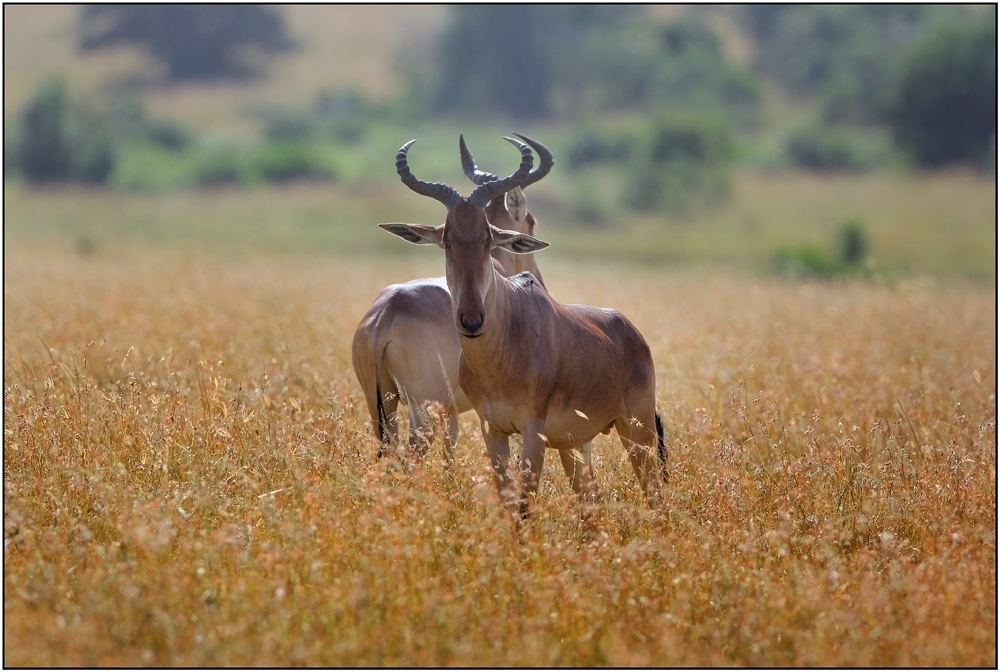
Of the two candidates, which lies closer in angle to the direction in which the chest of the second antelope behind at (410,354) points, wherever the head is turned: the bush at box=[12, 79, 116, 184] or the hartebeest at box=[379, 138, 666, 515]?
the bush

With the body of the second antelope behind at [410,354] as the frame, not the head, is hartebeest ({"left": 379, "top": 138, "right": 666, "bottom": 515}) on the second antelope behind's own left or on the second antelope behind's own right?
on the second antelope behind's own right

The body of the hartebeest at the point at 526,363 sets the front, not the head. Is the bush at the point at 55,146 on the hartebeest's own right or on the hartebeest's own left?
on the hartebeest's own right

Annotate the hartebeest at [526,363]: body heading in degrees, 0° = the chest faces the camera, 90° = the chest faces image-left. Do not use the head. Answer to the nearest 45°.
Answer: approximately 45°

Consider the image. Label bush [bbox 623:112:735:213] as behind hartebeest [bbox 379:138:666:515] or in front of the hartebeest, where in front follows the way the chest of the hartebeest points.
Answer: behind

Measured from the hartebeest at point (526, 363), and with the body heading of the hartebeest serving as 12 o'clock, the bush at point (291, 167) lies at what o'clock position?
The bush is roughly at 4 o'clock from the hartebeest.

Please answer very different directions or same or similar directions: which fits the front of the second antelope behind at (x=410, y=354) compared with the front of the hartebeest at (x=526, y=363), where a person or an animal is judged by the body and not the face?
very different directions

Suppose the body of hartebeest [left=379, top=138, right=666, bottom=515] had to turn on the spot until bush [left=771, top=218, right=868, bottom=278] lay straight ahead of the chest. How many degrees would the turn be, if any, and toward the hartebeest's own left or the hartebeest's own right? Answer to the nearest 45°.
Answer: approximately 135° to the hartebeest's own right

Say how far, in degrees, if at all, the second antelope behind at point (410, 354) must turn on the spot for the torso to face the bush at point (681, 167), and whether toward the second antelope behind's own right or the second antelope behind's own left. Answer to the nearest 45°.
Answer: approximately 45° to the second antelope behind's own left

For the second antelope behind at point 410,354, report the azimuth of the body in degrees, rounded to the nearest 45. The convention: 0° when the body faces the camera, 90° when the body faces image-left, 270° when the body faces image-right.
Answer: approximately 225°
